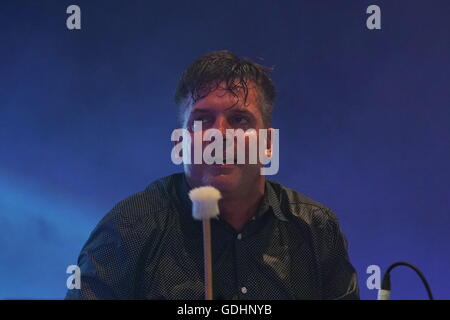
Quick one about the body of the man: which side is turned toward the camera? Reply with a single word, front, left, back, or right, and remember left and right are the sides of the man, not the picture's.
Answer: front

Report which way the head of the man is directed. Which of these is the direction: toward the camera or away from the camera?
toward the camera
